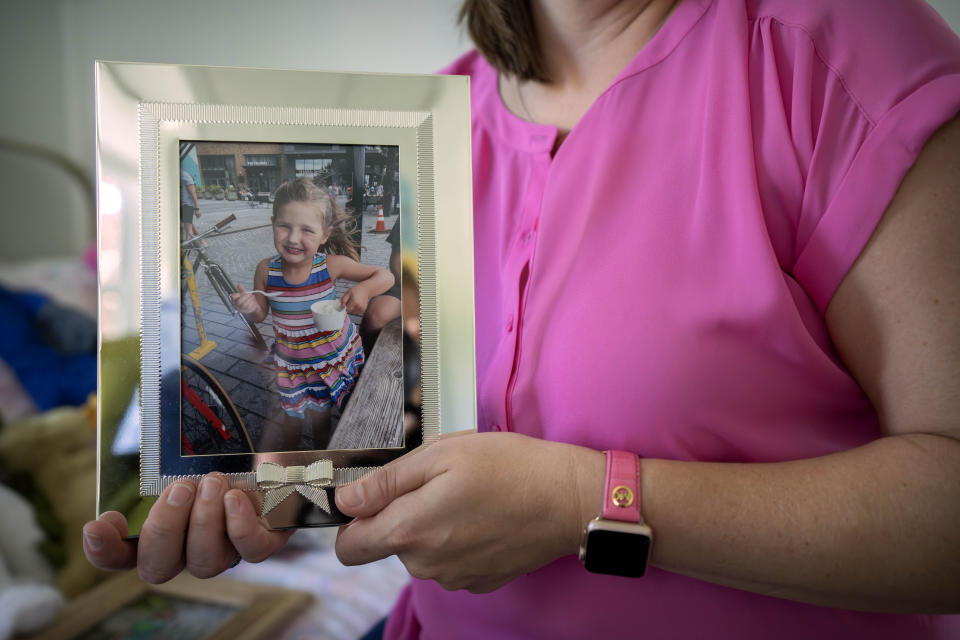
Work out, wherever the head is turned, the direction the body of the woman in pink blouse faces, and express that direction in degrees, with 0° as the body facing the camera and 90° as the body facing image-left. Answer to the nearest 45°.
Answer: approximately 45°
